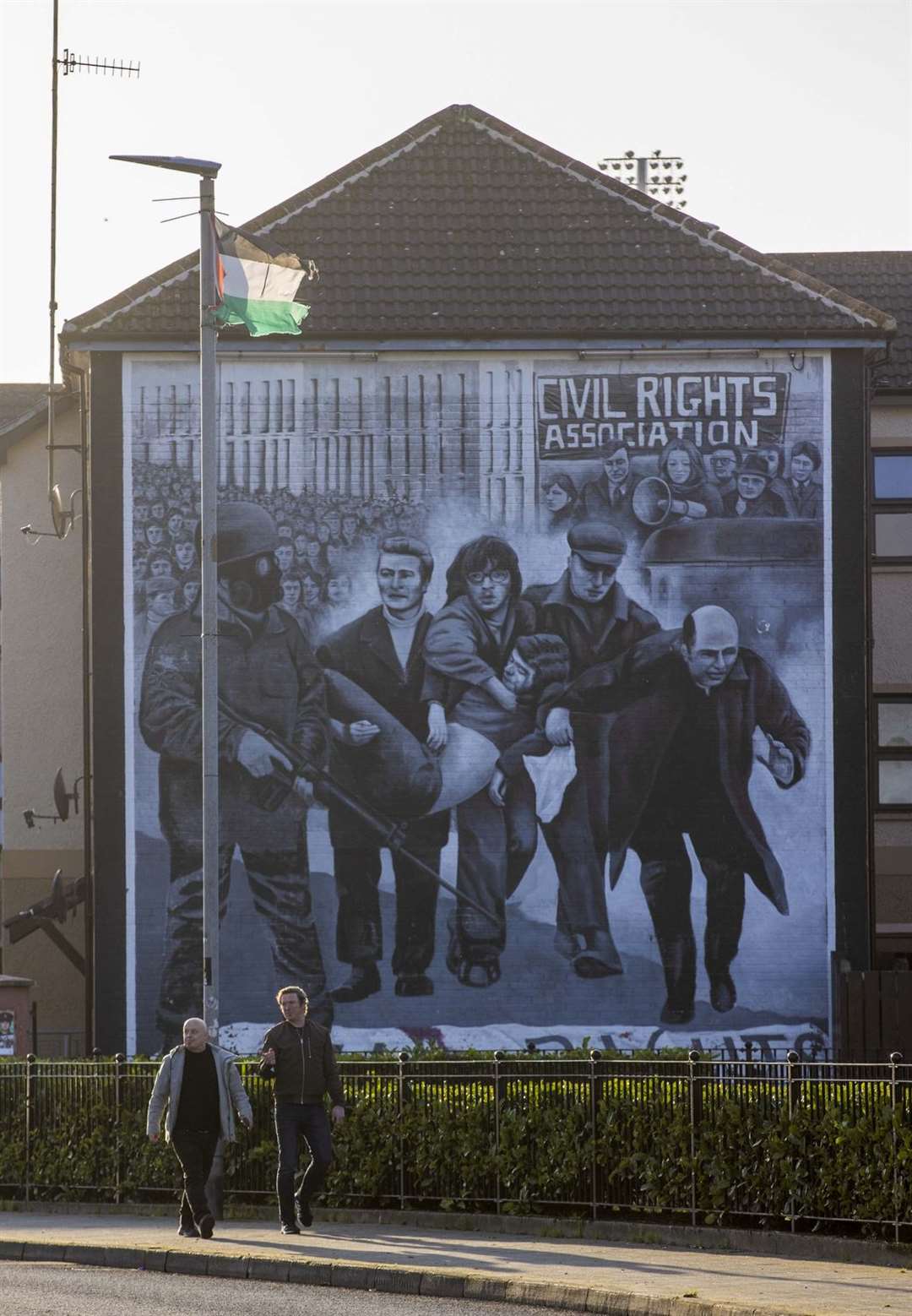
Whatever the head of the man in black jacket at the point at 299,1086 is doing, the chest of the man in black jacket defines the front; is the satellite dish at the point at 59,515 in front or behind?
behind

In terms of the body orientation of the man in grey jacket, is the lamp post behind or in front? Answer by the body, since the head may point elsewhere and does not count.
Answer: behind

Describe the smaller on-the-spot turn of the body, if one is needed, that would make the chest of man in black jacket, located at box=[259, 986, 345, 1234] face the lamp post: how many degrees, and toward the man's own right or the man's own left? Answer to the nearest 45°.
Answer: approximately 180°

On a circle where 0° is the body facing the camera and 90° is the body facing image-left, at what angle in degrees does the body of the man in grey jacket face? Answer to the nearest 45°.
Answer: approximately 0°

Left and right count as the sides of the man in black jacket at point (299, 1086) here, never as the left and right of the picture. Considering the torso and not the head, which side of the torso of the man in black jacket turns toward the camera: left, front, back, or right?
front

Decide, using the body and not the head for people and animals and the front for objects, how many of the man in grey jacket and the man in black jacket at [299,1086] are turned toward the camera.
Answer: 2
